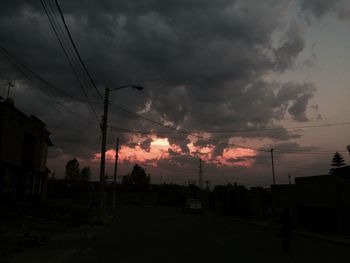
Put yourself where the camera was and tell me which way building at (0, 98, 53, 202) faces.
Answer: facing the viewer and to the right of the viewer

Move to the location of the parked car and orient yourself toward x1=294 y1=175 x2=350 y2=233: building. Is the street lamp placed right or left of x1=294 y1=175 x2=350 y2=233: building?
right

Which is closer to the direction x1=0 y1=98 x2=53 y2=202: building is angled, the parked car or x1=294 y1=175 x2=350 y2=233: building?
the building

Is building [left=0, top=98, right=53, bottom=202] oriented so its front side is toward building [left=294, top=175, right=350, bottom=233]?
yes

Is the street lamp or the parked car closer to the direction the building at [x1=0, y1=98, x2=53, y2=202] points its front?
the street lamp

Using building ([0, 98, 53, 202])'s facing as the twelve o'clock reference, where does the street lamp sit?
The street lamp is roughly at 12 o'clock from the building.

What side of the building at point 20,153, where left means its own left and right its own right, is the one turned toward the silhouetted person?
front

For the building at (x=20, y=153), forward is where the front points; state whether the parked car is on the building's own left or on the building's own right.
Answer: on the building's own left
